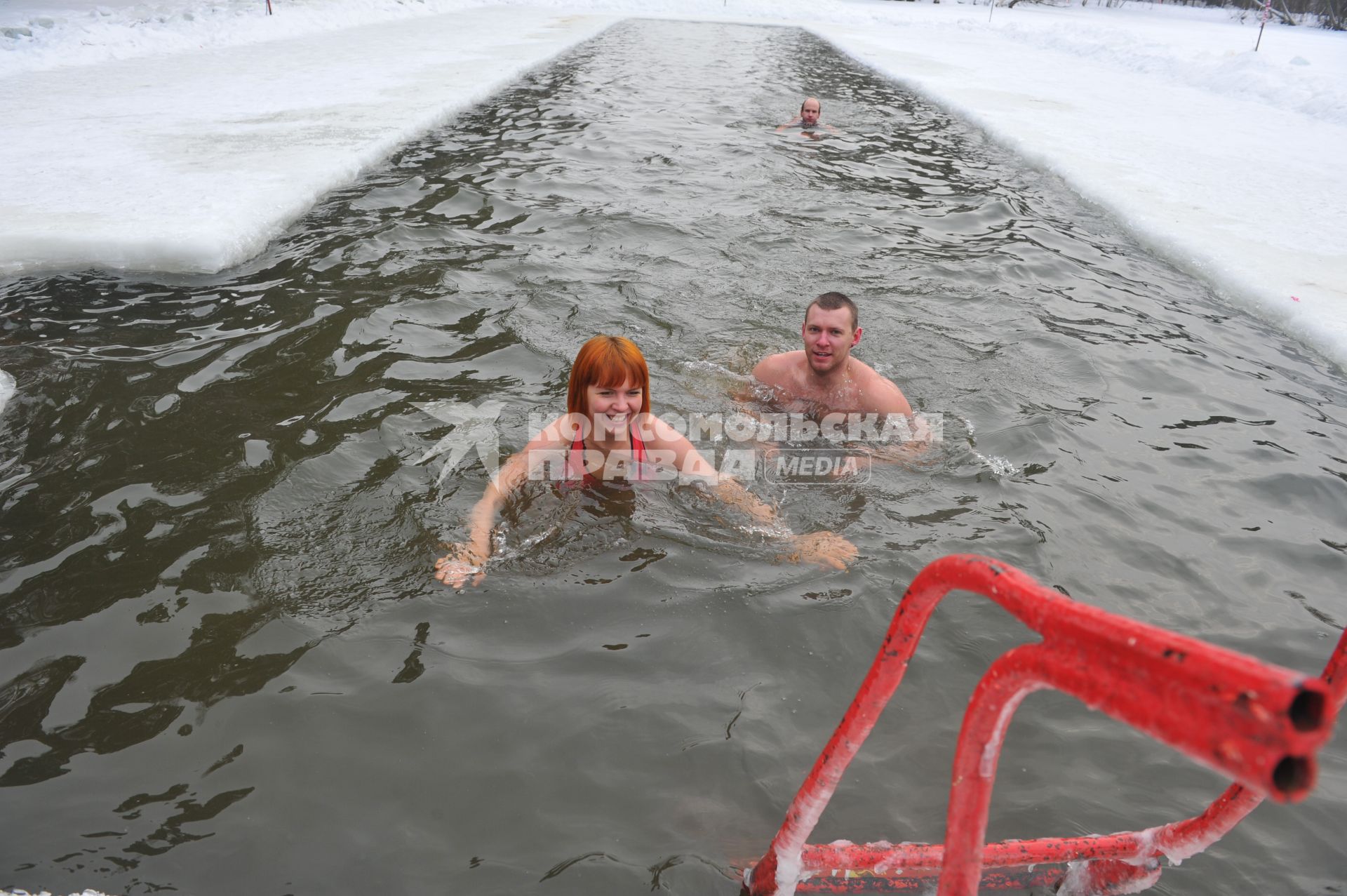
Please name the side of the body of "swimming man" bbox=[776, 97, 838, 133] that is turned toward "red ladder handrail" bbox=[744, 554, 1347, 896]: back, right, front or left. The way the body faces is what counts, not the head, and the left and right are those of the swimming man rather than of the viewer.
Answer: front

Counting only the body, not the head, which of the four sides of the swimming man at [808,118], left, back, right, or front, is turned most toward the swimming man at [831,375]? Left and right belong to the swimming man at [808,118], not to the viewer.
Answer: front

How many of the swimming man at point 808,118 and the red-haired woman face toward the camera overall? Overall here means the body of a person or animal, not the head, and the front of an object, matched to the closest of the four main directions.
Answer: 2

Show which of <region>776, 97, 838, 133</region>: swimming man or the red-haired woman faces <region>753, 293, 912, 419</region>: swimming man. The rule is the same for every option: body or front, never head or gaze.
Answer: <region>776, 97, 838, 133</region>: swimming man

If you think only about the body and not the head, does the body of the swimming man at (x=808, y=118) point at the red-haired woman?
yes

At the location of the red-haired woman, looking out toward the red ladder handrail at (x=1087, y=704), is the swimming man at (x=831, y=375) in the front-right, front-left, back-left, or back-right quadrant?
back-left

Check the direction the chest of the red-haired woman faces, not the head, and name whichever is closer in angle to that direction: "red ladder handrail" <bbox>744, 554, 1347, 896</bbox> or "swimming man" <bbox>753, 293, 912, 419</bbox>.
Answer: the red ladder handrail

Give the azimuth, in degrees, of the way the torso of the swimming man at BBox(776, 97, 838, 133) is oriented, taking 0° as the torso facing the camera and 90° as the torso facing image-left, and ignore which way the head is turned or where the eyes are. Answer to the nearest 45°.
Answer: approximately 0°

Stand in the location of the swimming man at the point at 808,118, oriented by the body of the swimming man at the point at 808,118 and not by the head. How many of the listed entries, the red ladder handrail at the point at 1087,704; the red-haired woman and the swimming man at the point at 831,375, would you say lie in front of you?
3

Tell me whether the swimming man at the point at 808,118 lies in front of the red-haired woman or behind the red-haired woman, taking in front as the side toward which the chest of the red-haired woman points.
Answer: behind
